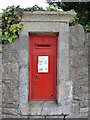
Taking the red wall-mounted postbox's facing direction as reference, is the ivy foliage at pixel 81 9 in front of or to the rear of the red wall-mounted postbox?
to the rear

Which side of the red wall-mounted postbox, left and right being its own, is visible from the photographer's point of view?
front
